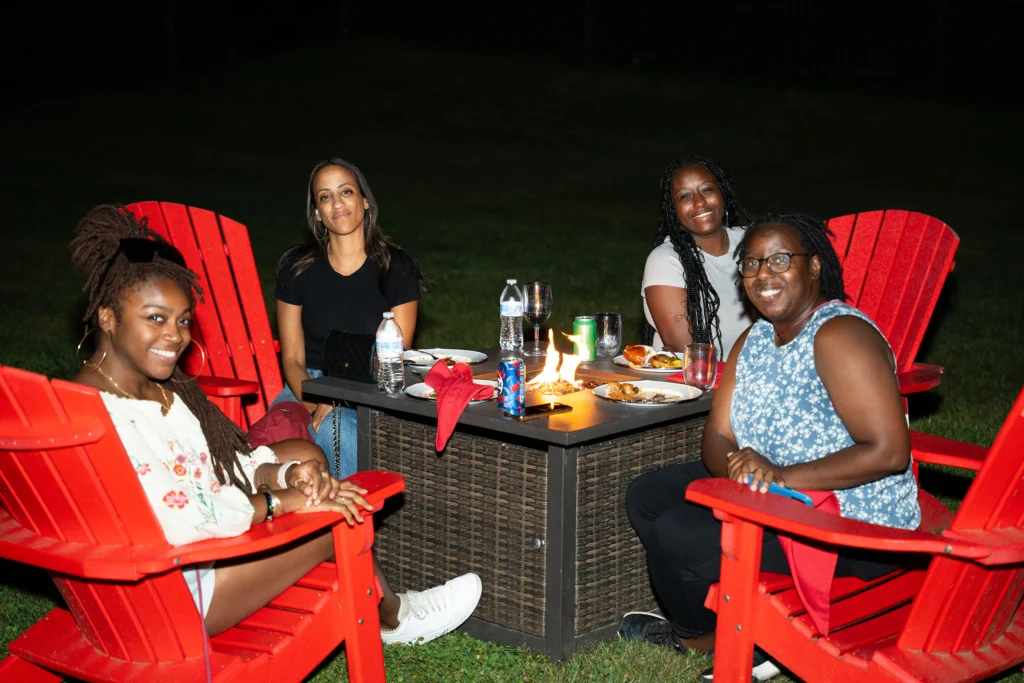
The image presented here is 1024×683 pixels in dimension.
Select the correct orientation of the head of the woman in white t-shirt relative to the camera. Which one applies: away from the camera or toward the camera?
toward the camera

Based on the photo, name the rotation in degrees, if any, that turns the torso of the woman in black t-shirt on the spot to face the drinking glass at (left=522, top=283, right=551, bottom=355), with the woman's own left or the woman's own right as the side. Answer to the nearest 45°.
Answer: approximately 90° to the woman's own left

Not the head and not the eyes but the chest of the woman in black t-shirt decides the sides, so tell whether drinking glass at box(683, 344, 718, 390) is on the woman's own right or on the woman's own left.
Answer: on the woman's own left

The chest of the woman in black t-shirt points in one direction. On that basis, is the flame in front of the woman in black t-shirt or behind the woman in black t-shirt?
in front

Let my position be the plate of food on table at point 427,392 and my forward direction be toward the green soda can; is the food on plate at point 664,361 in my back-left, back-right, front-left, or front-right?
front-right

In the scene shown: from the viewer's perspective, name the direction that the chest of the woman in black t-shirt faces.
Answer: toward the camera

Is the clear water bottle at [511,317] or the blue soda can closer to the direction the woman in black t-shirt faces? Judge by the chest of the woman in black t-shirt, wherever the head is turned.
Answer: the blue soda can

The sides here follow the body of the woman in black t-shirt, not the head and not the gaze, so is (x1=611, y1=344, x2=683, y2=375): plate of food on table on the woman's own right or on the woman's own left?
on the woman's own left

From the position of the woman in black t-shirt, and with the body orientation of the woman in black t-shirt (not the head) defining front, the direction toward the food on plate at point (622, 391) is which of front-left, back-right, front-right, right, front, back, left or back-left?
front-left
